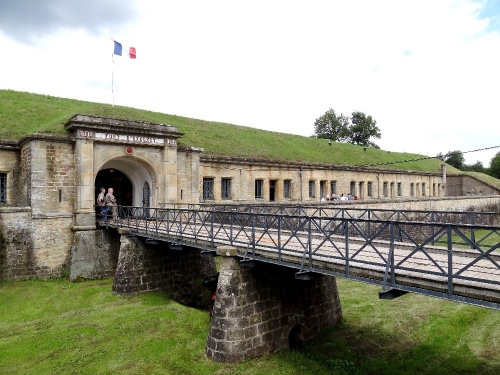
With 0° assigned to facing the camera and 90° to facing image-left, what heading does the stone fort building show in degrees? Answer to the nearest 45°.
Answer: approximately 315°

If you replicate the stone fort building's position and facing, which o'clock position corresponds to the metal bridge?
The metal bridge is roughly at 12 o'clock from the stone fort building.
